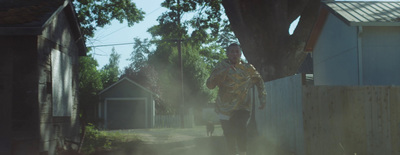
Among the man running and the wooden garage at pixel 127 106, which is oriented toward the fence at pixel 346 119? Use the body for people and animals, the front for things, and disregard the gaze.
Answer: the wooden garage

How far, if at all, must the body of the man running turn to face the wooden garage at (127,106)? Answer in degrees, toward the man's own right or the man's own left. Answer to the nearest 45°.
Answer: approximately 180°

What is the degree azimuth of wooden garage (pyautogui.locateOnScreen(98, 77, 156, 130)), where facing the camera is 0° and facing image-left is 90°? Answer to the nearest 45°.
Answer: approximately 0°

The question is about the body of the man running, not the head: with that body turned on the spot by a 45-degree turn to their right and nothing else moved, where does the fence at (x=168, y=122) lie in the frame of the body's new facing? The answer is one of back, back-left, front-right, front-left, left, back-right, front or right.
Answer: back-right

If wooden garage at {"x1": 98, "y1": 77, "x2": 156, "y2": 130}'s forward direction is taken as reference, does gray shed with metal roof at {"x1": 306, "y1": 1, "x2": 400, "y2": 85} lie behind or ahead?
ahead

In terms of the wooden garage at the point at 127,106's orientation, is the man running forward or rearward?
forward

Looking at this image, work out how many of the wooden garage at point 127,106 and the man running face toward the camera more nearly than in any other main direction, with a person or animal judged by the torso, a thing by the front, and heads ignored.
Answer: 2

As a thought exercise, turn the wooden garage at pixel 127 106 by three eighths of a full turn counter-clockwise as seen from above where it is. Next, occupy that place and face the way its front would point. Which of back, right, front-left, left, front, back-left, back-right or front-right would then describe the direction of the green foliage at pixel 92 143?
back-right

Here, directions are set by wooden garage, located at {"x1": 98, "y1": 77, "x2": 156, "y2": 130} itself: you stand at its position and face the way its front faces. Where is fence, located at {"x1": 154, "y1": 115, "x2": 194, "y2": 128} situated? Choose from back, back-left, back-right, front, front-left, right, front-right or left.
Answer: left
